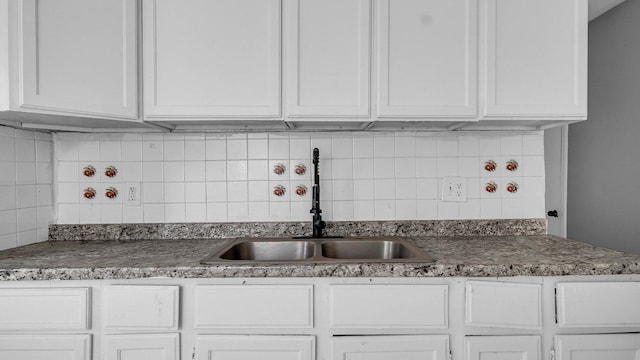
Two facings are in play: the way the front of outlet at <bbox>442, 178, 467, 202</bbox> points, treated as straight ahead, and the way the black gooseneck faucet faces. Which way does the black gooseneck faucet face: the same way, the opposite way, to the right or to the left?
the same way

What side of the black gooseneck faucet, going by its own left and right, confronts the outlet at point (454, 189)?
left

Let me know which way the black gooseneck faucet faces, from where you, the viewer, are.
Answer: facing the viewer

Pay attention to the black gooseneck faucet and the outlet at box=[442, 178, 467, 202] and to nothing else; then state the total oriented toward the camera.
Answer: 2

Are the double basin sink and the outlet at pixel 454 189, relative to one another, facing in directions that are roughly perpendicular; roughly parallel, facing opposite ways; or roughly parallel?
roughly parallel

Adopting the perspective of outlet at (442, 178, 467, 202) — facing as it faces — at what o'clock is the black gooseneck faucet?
The black gooseneck faucet is roughly at 2 o'clock from the outlet.

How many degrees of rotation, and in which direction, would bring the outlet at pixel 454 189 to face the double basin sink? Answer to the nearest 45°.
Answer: approximately 45° to its right

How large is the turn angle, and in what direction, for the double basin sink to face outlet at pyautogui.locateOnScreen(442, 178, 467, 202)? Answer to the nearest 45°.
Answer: approximately 90° to its left
